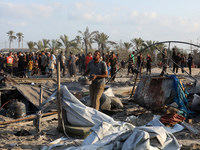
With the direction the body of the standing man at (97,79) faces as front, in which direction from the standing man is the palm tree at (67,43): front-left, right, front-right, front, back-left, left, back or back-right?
back-right

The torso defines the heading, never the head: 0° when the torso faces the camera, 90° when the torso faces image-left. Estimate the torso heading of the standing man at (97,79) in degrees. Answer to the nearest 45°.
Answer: approximately 45°

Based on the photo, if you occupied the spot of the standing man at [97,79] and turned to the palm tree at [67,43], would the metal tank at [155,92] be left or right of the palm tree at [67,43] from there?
right

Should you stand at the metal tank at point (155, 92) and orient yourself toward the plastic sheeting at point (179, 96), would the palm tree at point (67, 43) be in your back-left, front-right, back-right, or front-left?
back-left
